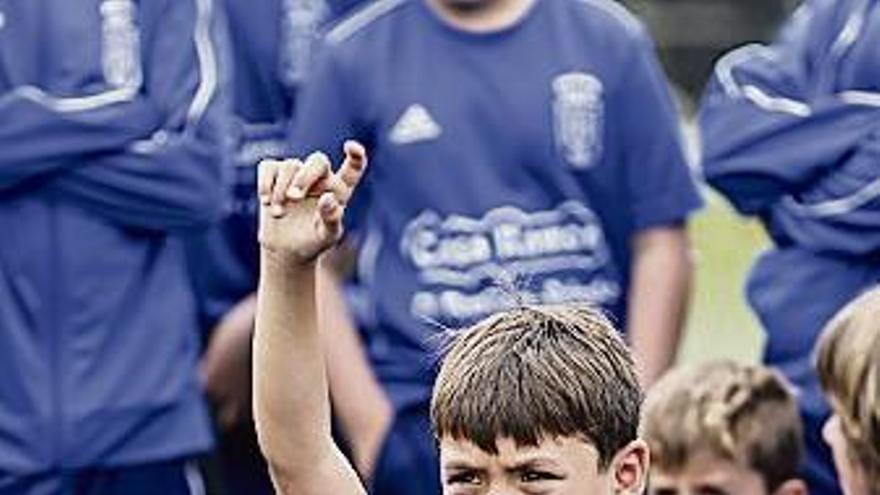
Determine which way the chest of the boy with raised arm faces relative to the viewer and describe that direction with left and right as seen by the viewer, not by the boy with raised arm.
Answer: facing the viewer and to the left of the viewer

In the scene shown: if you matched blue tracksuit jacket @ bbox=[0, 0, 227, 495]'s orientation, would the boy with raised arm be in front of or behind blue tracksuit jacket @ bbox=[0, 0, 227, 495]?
in front

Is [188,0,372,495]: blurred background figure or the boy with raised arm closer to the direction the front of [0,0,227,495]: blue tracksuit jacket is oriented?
the boy with raised arm

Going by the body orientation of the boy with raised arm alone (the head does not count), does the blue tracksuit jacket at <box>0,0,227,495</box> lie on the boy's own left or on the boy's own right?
on the boy's own right

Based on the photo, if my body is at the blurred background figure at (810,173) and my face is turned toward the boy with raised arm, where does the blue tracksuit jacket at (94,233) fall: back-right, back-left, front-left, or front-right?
front-right

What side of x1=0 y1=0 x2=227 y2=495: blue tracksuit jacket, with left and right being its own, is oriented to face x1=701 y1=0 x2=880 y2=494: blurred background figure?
left

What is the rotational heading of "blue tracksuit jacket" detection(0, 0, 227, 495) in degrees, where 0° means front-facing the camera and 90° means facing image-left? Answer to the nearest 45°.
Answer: approximately 0°

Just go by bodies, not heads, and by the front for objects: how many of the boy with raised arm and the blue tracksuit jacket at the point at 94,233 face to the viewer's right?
0

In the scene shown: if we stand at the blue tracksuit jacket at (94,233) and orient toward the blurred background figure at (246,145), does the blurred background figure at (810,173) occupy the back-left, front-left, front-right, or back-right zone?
front-right

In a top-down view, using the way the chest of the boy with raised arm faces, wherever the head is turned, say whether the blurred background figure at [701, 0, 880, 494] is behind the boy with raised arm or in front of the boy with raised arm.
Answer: behind
